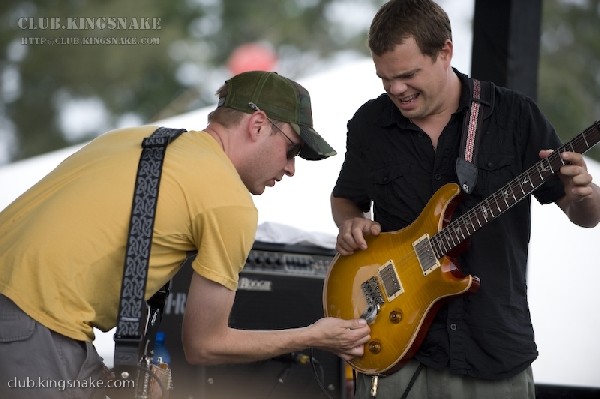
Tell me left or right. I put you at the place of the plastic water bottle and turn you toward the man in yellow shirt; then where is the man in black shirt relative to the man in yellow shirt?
left

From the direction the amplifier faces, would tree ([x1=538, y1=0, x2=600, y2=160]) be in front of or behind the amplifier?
behind

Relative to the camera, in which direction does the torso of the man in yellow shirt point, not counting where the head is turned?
to the viewer's right

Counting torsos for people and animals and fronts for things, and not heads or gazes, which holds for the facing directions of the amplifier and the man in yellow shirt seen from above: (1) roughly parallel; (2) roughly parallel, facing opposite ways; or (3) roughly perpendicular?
roughly perpendicular

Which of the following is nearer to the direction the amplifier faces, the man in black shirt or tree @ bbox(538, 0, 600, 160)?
the man in black shirt

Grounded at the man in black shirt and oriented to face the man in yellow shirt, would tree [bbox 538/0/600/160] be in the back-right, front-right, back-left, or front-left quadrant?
back-right

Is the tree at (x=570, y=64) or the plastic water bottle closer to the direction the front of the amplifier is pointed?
the plastic water bottle

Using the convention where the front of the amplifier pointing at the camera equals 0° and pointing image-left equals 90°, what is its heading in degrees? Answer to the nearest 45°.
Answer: approximately 0°

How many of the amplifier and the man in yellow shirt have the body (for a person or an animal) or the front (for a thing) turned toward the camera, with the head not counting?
1

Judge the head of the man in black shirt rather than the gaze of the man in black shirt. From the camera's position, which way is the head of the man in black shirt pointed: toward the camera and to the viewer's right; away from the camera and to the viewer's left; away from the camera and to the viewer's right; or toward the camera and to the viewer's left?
toward the camera and to the viewer's left

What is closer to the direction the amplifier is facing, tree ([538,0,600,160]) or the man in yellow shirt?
the man in yellow shirt

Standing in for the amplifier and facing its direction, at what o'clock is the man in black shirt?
The man in black shirt is roughly at 11 o'clock from the amplifier.

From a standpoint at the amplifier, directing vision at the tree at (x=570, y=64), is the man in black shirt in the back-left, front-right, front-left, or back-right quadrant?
back-right
